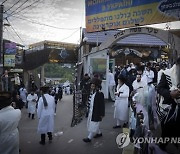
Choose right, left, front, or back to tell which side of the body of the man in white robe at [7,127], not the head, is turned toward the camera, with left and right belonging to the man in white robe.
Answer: back

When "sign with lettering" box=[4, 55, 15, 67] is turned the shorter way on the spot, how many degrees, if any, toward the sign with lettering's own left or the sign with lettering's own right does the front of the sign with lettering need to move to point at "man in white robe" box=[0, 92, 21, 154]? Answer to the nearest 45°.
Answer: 0° — it already faces them

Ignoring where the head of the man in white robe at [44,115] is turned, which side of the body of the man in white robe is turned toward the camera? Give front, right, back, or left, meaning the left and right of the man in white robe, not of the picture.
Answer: back

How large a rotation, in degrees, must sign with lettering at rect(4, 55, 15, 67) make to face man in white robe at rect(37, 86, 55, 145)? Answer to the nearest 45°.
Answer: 0° — it already faces them

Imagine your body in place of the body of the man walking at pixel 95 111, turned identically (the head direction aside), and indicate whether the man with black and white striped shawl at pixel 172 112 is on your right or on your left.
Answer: on your left

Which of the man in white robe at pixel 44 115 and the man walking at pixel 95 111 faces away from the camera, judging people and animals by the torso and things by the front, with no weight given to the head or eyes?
the man in white robe
